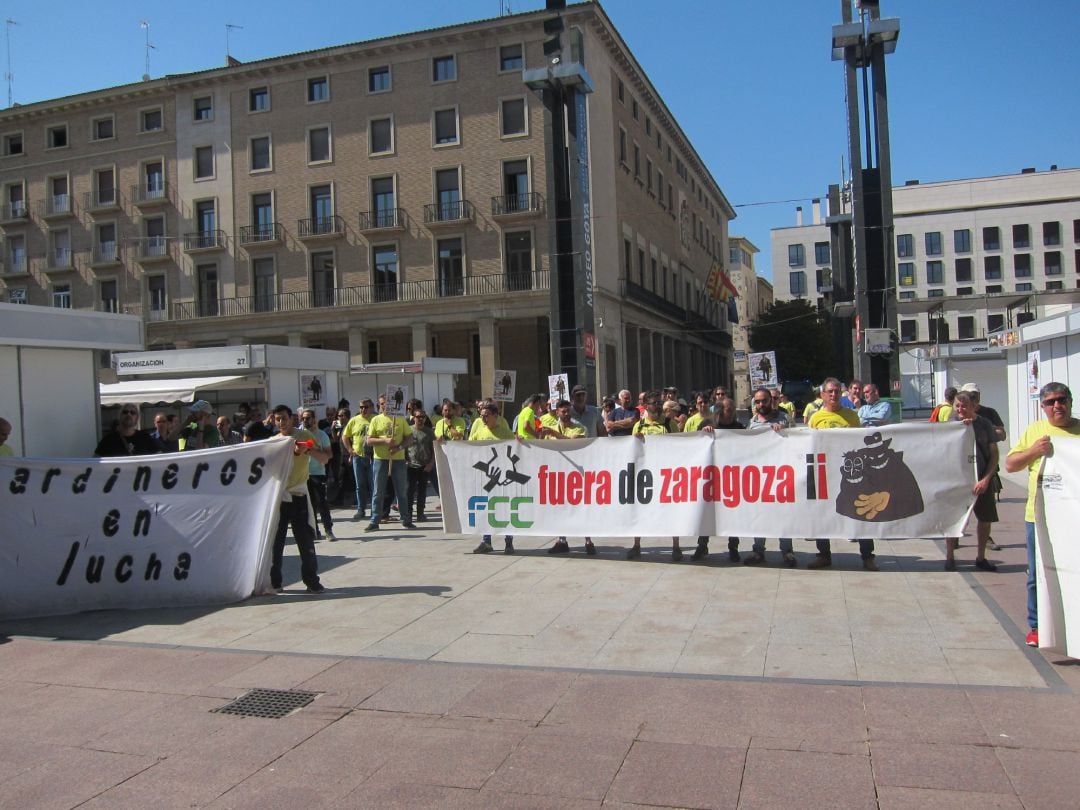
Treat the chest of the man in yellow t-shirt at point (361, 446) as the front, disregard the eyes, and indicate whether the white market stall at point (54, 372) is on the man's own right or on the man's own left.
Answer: on the man's own right

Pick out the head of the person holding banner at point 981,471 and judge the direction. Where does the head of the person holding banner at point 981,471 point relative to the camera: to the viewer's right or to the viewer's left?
to the viewer's left

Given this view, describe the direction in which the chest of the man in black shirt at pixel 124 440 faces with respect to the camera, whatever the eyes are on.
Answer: toward the camera

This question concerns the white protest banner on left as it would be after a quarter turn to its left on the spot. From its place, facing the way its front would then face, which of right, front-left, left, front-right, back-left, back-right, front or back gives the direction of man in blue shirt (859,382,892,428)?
front

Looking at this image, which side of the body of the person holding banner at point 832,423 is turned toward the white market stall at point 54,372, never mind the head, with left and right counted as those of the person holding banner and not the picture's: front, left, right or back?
right

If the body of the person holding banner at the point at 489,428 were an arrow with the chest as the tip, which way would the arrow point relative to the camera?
toward the camera

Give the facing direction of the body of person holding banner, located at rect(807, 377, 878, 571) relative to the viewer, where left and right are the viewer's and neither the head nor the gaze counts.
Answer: facing the viewer

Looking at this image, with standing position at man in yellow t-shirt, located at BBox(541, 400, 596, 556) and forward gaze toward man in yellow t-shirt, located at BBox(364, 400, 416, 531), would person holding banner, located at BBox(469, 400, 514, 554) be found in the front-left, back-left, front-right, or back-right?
front-left

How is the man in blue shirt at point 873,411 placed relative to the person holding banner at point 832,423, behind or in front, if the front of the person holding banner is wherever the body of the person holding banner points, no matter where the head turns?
behind

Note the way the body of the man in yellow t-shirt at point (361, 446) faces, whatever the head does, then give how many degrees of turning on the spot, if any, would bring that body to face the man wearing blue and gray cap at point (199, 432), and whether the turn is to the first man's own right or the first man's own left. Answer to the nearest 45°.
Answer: approximately 135° to the first man's own right

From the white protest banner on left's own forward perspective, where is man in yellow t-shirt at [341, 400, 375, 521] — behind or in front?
behind
